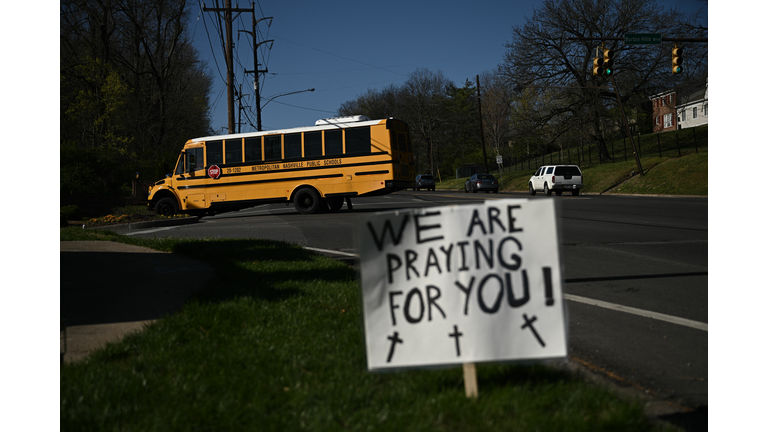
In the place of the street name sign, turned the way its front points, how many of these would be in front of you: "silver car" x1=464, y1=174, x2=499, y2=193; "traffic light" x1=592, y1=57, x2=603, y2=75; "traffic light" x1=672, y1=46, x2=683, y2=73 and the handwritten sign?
1

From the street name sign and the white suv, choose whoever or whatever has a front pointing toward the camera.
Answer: the street name sign

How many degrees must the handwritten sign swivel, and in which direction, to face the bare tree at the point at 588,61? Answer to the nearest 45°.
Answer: approximately 180°

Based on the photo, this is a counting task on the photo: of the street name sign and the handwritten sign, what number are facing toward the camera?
2

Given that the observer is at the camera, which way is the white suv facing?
facing away from the viewer and to the left of the viewer

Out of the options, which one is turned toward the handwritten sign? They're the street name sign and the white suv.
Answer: the street name sign

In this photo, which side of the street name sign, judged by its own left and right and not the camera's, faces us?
front

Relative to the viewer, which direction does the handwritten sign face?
toward the camera

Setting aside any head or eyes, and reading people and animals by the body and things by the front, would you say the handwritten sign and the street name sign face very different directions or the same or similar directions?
same or similar directions

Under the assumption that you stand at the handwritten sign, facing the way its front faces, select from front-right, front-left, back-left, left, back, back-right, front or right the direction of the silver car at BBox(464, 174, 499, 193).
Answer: back

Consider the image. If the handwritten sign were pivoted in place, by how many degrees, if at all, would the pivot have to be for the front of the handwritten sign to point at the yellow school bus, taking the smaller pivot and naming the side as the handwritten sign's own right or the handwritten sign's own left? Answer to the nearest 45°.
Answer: approximately 180°

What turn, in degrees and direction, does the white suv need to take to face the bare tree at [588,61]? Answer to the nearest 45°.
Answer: approximately 45° to its right

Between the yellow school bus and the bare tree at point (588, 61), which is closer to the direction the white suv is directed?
the bare tree
